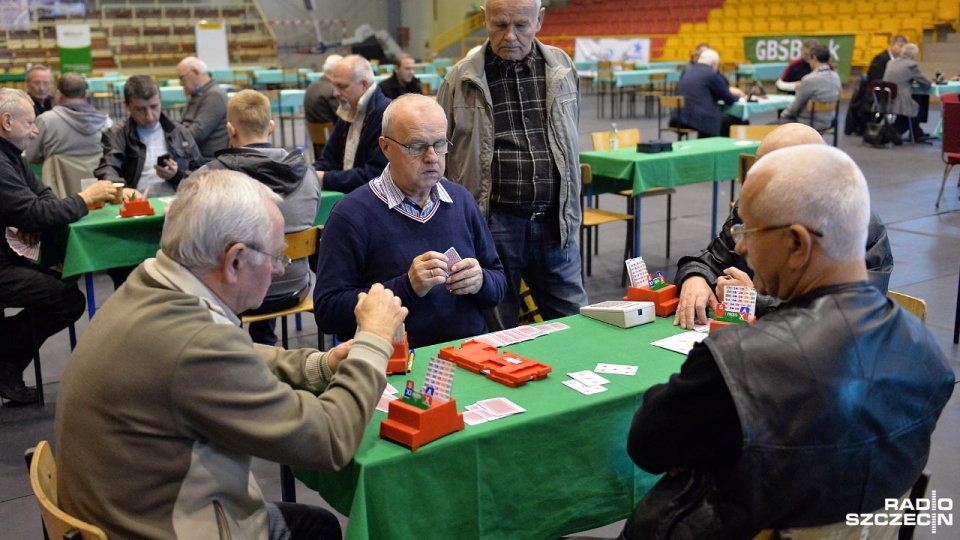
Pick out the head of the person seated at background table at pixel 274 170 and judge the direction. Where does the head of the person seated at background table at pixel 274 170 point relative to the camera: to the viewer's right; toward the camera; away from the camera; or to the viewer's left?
away from the camera

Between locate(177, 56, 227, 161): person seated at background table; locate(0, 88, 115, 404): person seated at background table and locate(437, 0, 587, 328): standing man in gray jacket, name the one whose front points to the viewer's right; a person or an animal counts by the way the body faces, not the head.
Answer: locate(0, 88, 115, 404): person seated at background table

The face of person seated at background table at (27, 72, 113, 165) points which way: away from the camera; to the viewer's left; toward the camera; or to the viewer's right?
away from the camera

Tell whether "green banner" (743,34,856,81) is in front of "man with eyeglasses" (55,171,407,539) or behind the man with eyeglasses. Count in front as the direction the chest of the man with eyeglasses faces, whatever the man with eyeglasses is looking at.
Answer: in front

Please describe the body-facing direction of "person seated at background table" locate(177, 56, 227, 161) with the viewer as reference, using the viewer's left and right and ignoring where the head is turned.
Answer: facing to the left of the viewer

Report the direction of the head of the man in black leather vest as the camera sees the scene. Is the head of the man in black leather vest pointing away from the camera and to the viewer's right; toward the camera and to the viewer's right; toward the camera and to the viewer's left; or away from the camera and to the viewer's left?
away from the camera and to the viewer's left

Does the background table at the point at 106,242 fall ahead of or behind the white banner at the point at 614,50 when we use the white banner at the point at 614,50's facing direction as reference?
ahead

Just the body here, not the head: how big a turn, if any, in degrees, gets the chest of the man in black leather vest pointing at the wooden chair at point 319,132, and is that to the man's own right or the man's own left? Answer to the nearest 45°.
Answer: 0° — they already face it

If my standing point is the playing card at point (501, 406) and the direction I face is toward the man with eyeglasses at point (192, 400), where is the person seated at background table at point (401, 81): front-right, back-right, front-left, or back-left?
back-right

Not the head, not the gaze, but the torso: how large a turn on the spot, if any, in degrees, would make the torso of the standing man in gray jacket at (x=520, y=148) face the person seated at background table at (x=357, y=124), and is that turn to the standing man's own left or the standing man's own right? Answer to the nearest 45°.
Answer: approximately 135° to the standing man's own right

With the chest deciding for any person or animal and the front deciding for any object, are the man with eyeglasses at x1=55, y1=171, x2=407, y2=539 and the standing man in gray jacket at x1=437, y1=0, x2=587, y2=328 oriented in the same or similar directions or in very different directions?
very different directions

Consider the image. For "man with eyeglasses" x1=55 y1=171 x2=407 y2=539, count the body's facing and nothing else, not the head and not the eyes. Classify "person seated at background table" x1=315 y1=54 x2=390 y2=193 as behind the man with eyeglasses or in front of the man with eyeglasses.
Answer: in front
